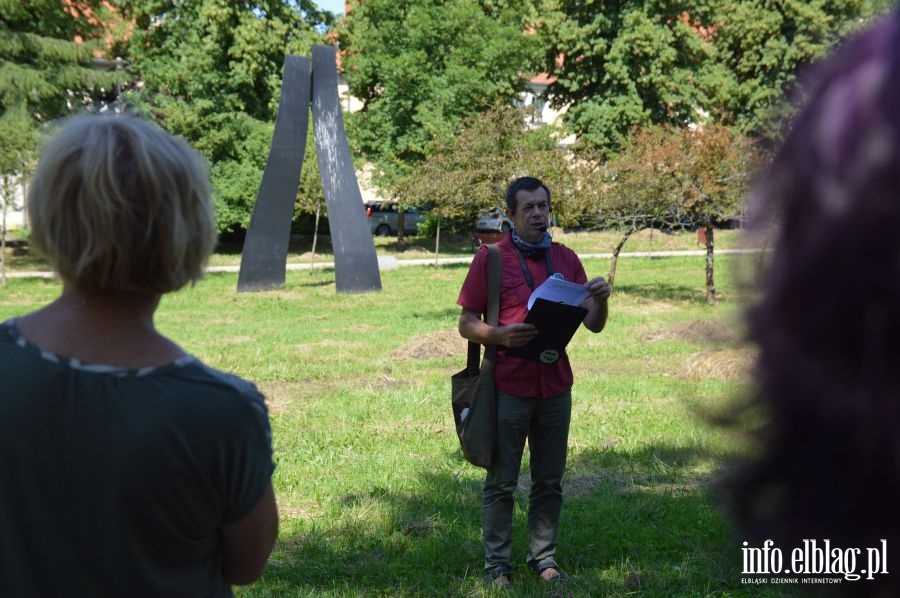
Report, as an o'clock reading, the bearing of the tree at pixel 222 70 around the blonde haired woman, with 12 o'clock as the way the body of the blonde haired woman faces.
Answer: The tree is roughly at 12 o'clock from the blonde haired woman.

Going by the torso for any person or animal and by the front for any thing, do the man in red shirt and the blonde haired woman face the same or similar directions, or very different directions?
very different directions

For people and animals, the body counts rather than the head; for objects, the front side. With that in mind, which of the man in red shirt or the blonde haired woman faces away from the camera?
the blonde haired woman

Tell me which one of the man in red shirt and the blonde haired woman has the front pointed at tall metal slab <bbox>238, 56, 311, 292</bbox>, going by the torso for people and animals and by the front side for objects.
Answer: the blonde haired woman

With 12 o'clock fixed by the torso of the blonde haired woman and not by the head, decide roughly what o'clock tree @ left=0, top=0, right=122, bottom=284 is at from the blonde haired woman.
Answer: The tree is roughly at 12 o'clock from the blonde haired woman.

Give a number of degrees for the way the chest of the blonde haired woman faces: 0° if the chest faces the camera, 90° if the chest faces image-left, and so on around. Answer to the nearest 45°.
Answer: approximately 180°

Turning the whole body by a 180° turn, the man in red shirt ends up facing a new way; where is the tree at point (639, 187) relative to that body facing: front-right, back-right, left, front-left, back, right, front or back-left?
front-right

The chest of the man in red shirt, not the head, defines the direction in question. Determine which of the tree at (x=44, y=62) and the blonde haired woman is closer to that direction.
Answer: the blonde haired woman

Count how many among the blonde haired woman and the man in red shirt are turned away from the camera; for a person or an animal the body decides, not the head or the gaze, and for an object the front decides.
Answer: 1

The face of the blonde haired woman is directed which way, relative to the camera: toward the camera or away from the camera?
away from the camera
